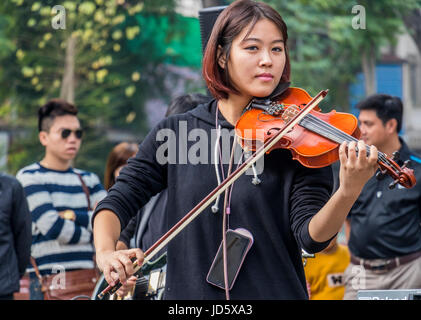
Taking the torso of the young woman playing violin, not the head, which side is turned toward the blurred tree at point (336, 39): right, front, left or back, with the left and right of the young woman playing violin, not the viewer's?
back

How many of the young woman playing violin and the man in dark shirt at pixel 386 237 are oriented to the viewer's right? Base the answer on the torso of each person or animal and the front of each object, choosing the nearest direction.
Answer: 0

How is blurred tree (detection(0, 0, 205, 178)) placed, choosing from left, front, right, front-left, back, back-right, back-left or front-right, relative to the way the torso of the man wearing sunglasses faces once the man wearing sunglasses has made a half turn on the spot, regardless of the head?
front-right

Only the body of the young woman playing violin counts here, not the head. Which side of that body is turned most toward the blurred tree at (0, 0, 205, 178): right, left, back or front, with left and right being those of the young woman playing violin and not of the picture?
back

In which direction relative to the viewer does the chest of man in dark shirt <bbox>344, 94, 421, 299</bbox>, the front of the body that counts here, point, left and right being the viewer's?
facing the viewer and to the left of the viewer

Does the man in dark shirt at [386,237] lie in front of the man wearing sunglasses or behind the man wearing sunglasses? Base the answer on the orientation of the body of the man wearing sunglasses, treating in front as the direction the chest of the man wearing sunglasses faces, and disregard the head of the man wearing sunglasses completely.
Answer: in front

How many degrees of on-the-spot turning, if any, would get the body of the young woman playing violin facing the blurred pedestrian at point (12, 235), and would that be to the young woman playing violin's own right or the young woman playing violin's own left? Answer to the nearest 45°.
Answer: approximately 135° to the young woman playing violin's own right

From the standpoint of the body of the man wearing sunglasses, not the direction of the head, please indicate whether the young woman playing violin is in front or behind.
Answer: in front

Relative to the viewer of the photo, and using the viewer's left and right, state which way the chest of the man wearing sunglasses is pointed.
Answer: facing the viewer and to the right of the viewer

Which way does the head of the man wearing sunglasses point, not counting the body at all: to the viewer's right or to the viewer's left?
to the viewer's right

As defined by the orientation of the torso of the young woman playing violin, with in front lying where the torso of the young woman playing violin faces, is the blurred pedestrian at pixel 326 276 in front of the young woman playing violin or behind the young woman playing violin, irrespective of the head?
behind
